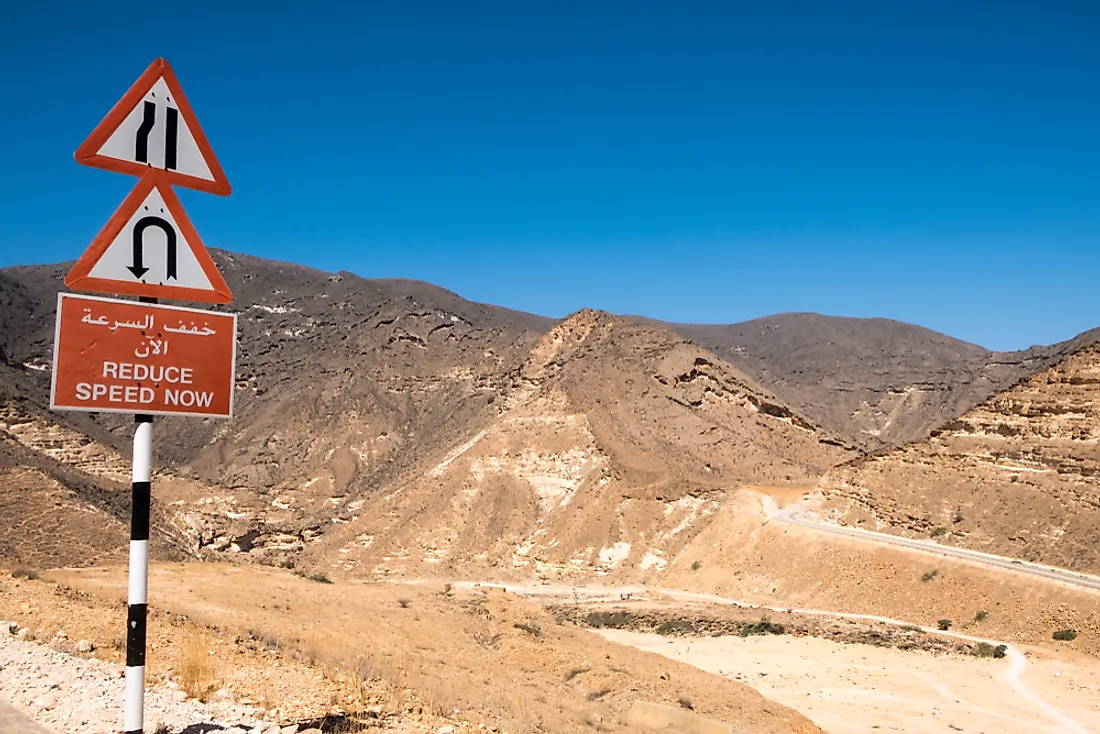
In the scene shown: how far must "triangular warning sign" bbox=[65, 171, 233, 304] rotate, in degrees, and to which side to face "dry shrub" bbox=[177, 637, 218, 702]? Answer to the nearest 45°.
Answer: approximately 180°

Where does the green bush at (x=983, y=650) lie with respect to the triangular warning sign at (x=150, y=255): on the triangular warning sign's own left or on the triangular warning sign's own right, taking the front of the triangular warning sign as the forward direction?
on the triangular warning sign's own left

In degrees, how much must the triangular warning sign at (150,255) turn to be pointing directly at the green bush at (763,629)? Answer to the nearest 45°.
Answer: approximately 135° to its left

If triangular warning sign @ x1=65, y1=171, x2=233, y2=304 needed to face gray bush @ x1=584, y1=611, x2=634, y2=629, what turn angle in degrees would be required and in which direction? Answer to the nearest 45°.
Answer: approximately 135° to its left

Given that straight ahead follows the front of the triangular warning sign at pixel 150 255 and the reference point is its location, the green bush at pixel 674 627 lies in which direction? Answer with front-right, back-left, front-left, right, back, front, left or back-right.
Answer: back-left

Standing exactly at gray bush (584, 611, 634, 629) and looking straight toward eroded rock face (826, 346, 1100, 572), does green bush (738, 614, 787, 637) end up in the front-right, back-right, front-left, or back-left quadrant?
front-right

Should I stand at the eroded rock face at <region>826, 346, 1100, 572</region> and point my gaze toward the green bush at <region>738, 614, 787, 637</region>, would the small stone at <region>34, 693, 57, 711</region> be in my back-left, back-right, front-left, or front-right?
front-left

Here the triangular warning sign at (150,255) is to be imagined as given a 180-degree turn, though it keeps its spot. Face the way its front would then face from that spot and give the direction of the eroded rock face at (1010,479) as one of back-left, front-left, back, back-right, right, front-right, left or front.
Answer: front-right

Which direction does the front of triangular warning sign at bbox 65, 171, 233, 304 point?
toward the camera
